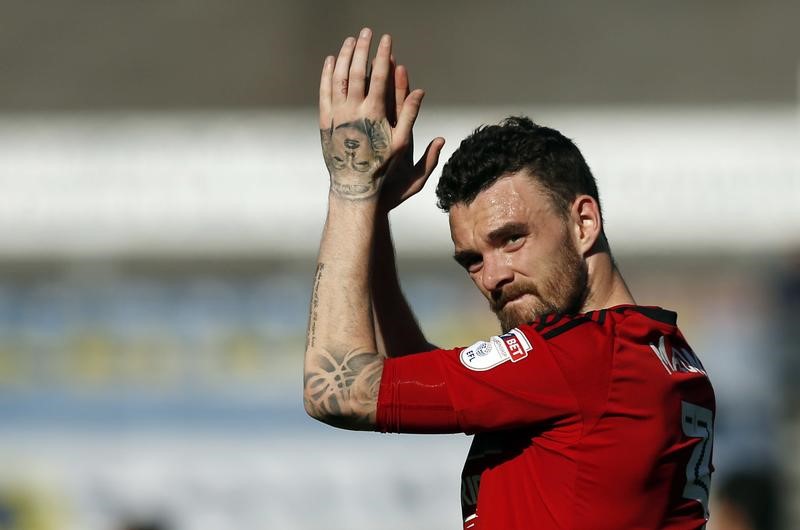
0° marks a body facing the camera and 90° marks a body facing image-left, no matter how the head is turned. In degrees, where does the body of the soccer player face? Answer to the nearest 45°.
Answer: approximately 90°

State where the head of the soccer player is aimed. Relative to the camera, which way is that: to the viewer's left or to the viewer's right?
to the viewer's left

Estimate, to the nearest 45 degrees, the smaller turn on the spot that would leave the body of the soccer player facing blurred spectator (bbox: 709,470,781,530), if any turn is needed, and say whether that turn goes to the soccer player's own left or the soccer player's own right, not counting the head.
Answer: approximately 90° to the soccer player's own right
